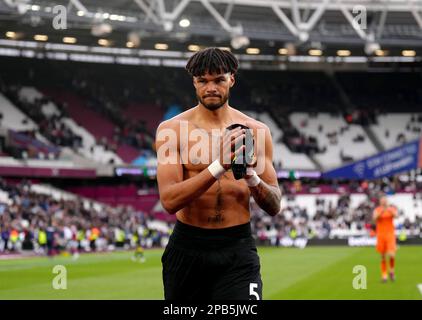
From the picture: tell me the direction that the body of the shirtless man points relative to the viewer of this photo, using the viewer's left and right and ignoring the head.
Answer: facing the viewer
